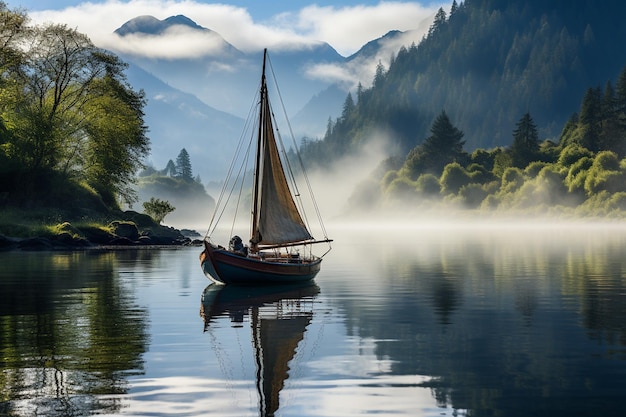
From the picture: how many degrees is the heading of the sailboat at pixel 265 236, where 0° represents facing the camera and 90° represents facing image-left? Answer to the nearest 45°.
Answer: approximately 45°
